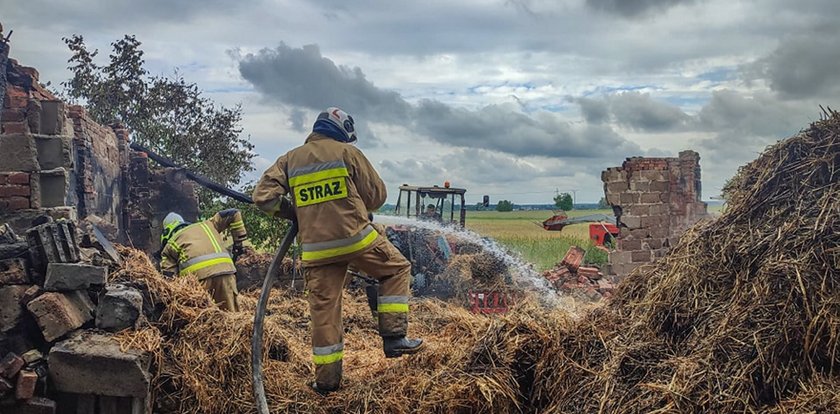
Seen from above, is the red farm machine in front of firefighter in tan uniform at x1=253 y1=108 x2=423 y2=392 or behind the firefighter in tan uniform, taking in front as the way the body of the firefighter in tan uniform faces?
in front

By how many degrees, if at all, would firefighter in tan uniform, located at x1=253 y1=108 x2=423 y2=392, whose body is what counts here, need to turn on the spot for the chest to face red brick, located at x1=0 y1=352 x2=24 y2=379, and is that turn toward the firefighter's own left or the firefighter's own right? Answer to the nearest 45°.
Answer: approximately 135° to the firefighter's own left

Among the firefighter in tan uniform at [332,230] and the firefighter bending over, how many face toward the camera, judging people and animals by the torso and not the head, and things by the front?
0

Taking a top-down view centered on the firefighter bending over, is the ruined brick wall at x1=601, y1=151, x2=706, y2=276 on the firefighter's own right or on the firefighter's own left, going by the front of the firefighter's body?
on the firefighter's own right

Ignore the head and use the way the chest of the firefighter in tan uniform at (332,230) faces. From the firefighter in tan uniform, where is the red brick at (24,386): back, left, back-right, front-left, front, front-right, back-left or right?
back-left

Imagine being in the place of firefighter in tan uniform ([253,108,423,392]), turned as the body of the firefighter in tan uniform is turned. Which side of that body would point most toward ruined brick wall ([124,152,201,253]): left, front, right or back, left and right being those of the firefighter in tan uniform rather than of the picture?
left

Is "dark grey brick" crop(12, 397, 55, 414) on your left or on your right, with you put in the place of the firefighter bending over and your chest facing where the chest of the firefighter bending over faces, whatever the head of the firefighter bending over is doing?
on your left

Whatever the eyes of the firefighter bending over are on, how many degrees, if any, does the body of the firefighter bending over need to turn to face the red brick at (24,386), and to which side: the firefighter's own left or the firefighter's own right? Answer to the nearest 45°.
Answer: approximately 90° to the firefighter's own left

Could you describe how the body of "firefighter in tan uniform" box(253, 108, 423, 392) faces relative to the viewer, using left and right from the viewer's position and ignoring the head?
facing away from the viewer and to the right of the viewer

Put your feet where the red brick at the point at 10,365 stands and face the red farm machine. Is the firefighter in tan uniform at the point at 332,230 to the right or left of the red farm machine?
right

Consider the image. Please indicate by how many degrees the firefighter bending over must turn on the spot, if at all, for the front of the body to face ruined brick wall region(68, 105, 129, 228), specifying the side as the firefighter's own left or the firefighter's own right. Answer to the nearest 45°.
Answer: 0° — they already face it

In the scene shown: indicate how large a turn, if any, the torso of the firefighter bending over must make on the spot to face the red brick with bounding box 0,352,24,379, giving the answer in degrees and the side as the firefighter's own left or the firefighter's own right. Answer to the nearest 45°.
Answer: approximately 90° to the firefighter's own left
